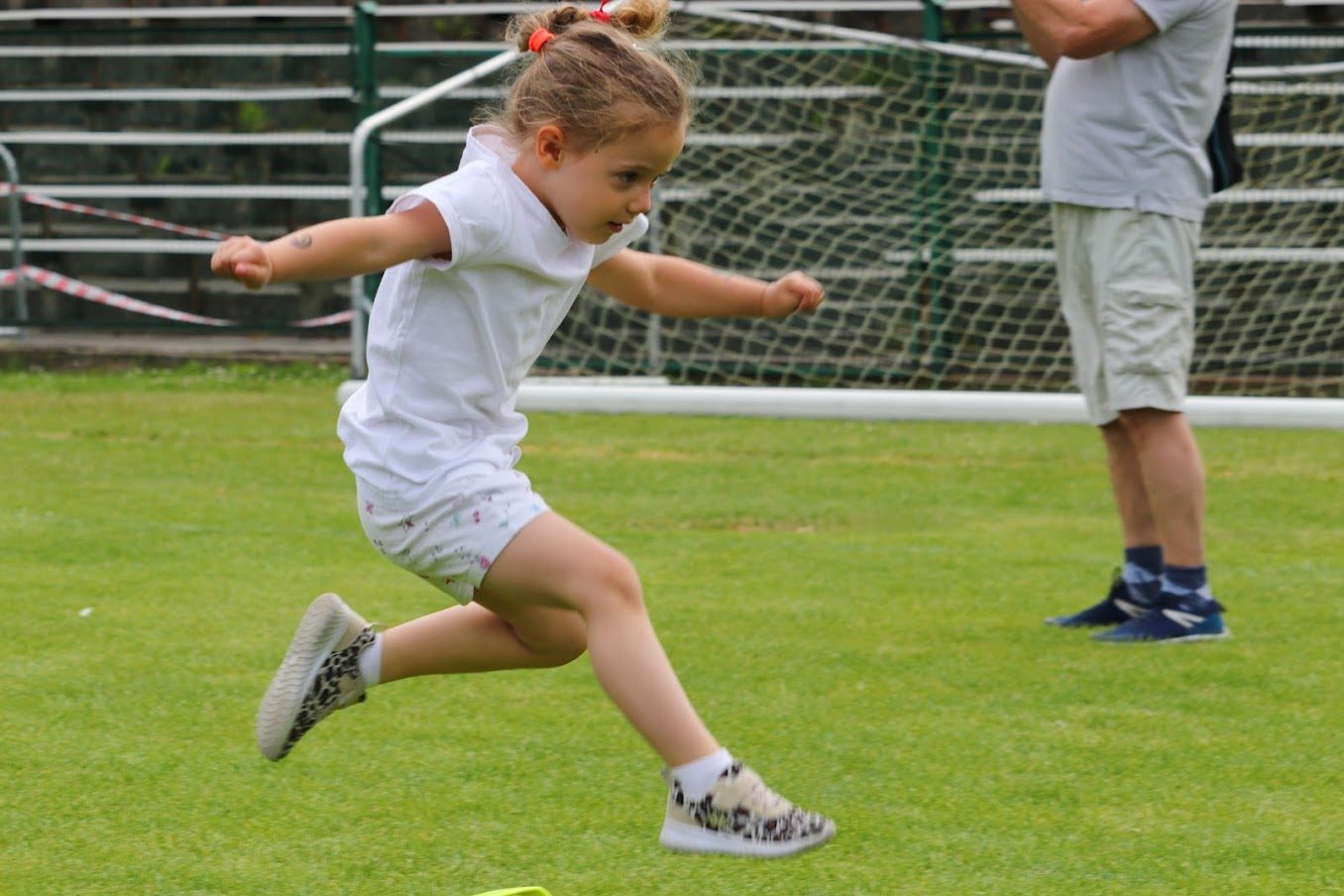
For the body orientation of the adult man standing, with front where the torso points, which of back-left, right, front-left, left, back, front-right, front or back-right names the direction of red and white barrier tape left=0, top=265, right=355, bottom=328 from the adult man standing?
front-right

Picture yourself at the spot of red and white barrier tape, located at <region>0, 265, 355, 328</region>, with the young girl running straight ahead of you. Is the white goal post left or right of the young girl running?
left

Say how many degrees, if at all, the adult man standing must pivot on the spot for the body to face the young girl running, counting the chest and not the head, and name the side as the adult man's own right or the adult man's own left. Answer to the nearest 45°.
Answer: approximately 45° to the adult man's own left

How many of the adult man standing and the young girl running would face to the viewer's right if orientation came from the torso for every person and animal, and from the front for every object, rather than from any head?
1

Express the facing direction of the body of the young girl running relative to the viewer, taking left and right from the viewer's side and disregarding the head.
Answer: facing to the right of the viewer

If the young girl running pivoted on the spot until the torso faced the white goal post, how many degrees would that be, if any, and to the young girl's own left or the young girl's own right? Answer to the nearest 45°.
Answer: approximately 90° to the young girl's own left

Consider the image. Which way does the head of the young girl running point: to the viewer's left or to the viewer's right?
to the viewer's right

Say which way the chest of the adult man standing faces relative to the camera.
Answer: to the viewer's left

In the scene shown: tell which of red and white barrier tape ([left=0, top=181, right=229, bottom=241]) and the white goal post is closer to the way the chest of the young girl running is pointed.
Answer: the white goal post

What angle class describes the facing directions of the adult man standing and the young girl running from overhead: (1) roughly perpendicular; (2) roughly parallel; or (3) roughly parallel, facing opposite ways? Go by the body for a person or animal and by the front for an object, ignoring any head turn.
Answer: roughly parallel, facing opposite ways

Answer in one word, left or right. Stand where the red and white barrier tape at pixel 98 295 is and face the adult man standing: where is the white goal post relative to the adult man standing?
left

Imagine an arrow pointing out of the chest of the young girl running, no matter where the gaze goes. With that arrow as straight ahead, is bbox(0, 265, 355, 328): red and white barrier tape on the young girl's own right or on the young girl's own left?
on the young girl's own left
